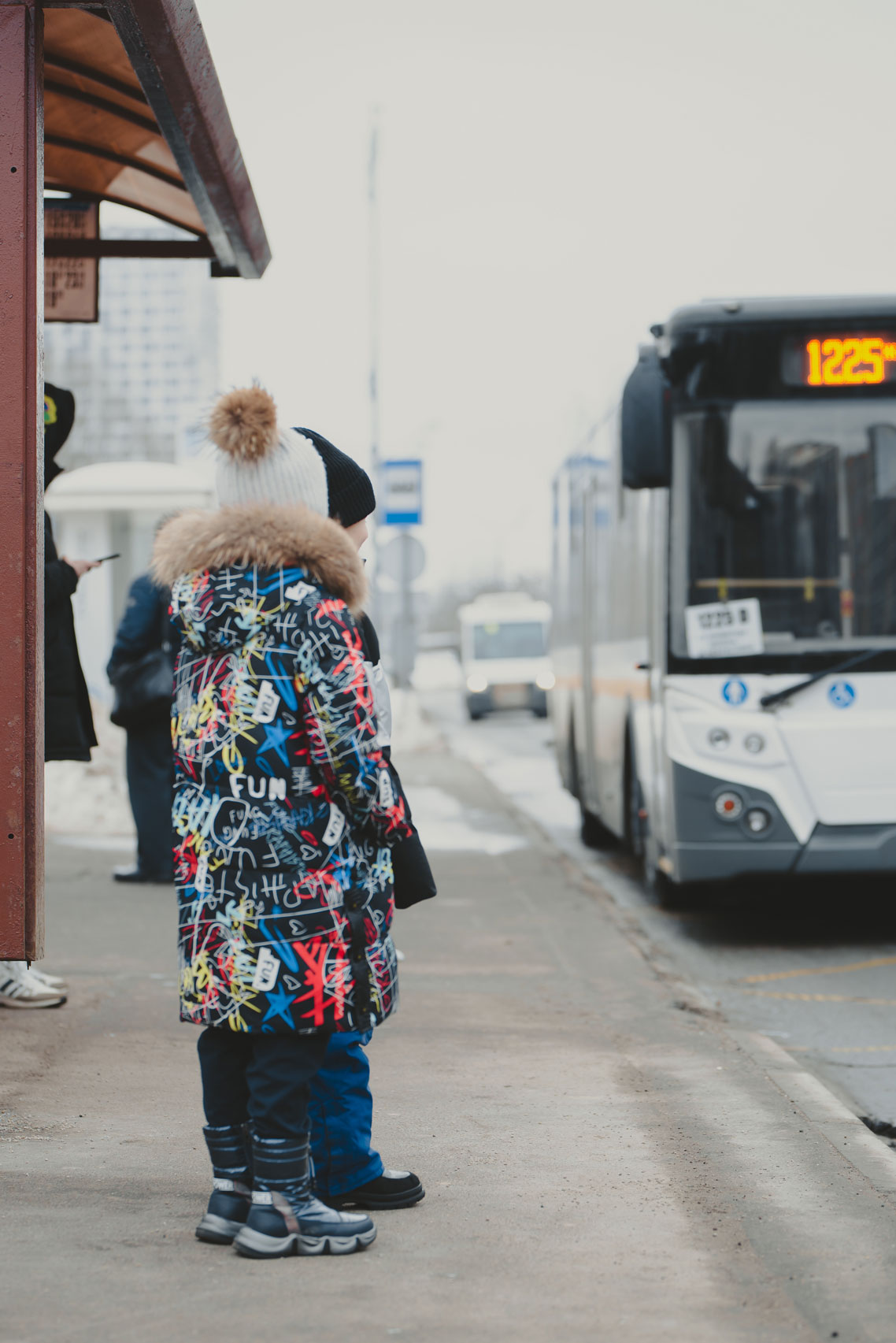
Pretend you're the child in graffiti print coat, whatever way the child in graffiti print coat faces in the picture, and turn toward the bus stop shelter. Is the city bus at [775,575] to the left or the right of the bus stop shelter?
right

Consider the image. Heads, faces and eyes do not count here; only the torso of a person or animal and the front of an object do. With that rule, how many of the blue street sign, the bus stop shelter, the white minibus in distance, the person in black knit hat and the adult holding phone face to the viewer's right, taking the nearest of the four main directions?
3

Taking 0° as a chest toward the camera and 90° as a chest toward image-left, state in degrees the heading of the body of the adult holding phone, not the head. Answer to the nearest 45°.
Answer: approximately 270°

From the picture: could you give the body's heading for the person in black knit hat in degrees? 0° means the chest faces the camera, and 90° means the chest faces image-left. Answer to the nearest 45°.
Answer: approximately 270°

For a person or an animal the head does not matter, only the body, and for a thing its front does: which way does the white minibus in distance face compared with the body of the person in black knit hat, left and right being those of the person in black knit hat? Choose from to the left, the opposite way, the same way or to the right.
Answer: to the right

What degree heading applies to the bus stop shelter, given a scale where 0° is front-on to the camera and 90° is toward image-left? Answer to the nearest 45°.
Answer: approximately 270°

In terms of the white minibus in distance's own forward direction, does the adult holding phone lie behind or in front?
in front

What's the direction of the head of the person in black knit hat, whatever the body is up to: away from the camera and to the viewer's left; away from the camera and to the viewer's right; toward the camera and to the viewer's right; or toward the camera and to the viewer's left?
away from the camera and to the viewer's right
